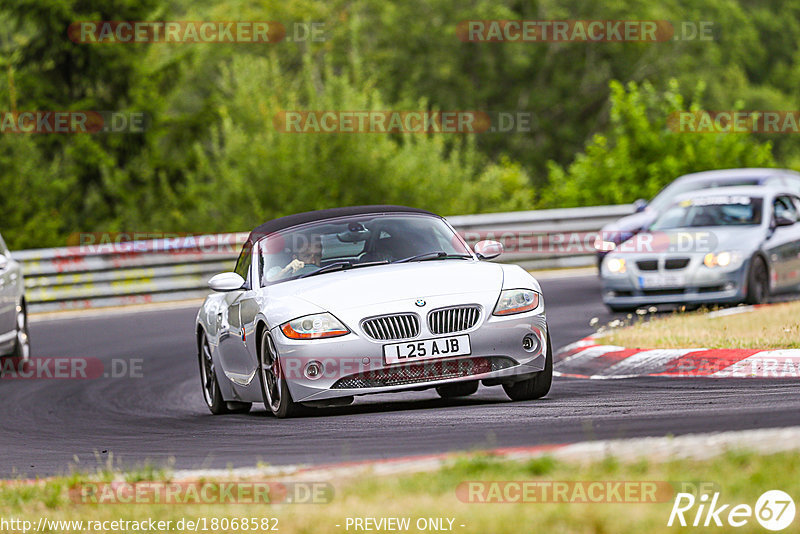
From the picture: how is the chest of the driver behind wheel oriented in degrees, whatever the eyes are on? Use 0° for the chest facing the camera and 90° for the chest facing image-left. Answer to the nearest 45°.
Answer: approximately 0°

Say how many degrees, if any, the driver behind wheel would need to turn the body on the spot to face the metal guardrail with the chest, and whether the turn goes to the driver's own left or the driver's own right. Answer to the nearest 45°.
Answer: approximately 180°

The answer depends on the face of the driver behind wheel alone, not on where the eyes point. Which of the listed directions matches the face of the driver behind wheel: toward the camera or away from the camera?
toward the camera
